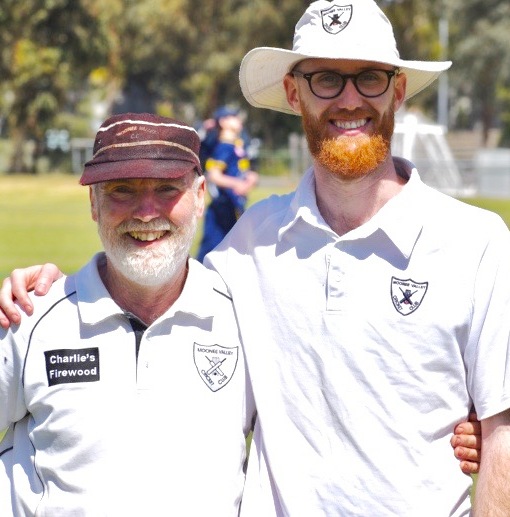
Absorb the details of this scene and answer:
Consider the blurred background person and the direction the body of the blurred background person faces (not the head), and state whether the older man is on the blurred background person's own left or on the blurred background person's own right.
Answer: on the blurred background person's own right

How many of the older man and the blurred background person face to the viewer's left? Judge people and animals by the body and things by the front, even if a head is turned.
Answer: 0

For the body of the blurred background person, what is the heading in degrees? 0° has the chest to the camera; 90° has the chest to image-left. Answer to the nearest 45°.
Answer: approximately 315°

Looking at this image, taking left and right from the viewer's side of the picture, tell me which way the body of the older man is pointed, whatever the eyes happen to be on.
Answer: facing the viewer

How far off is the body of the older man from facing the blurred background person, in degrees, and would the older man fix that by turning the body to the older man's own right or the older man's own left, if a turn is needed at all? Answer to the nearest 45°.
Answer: approximately 180°
